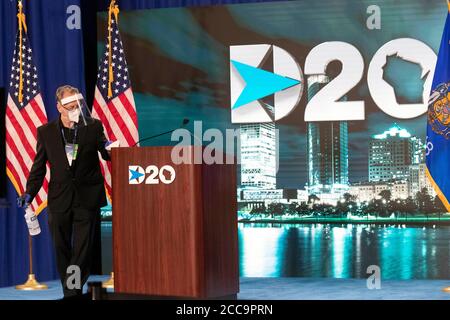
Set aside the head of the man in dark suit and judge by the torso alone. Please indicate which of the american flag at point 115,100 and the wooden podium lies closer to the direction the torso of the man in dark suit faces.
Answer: the wooden podium

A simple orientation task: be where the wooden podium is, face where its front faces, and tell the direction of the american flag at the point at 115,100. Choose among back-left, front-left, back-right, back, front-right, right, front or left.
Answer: back-right

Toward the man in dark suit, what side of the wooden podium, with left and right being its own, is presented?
right

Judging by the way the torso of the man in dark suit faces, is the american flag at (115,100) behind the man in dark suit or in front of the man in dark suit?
behind

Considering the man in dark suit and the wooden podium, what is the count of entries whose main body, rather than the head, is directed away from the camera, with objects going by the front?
0

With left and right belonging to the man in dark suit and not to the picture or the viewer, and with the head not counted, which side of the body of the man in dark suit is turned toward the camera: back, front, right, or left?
front

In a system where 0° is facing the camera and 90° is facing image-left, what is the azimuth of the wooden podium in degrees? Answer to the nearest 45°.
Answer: approximately 45°

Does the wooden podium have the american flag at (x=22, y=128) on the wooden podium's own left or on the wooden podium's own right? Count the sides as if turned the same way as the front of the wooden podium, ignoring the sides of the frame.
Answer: on the wooden podium's own right
